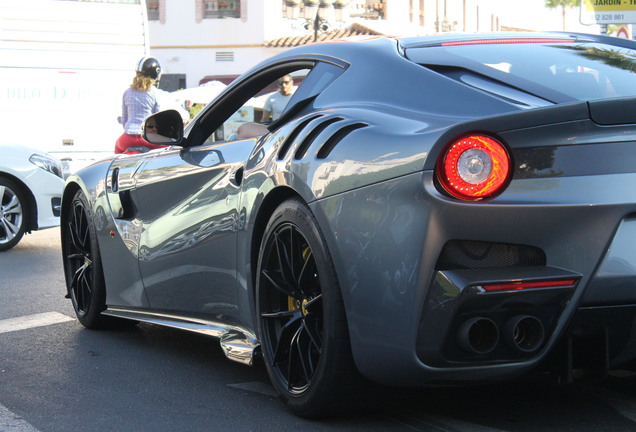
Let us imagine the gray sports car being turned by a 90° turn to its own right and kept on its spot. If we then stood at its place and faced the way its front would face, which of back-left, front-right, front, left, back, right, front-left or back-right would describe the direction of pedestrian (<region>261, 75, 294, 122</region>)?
front-left

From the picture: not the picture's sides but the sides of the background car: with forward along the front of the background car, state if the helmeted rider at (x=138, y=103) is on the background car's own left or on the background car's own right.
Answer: on the background car's own left

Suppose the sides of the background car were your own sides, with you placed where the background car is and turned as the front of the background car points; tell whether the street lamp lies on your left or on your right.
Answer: on your left

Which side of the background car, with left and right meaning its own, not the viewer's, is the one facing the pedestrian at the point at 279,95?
front

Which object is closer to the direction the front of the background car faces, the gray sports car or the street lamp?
the gray sports car

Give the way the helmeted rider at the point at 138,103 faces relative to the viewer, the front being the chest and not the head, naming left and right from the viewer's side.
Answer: facing away from the viewer and to the right of the viewer

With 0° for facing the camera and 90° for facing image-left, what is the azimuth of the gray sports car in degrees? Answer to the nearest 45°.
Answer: approximately 135°

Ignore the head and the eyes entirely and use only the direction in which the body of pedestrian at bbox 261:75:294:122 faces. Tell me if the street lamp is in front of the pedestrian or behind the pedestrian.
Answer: behind

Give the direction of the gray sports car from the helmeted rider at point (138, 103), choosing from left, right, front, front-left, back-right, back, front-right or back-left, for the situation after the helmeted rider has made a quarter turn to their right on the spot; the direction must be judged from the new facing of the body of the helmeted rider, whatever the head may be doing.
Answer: front-right

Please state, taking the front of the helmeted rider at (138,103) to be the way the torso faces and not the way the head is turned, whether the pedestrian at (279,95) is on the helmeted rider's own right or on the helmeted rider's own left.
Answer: on the helmeted rider's own right

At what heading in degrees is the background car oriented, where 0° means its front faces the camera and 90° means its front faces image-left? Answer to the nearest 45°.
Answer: approximately 315°

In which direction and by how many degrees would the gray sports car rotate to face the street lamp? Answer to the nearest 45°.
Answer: approximately 45° to its right

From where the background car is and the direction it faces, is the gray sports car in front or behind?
in front
